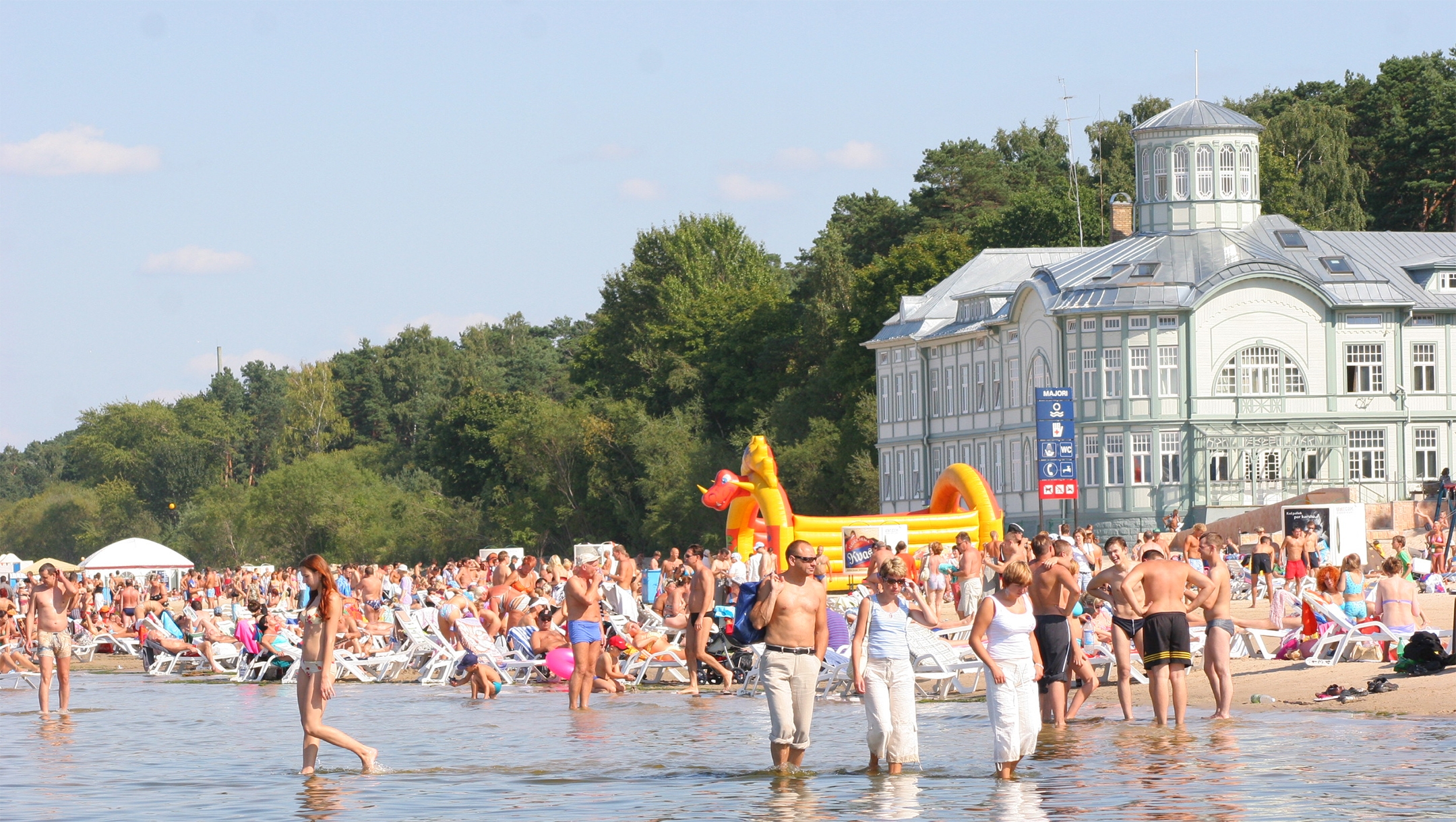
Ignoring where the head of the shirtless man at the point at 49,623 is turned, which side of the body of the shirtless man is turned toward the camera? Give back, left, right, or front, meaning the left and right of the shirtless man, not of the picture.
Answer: front

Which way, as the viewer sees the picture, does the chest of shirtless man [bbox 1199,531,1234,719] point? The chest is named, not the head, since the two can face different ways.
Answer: to the viewer's left

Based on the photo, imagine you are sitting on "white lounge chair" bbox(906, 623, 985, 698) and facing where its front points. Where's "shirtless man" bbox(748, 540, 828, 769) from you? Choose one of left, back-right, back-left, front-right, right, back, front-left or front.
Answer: front-right

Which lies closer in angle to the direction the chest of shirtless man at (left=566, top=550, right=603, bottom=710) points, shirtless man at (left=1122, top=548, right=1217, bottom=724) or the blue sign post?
the shirtless man

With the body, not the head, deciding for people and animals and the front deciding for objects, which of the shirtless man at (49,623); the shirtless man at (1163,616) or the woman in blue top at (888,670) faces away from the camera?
the shirtless man at (1163,616)

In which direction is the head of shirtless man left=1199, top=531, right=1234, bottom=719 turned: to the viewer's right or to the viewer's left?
to the viewer's left

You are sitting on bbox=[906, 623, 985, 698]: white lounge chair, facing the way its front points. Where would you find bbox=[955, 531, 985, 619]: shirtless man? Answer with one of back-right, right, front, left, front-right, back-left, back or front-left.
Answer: back-left

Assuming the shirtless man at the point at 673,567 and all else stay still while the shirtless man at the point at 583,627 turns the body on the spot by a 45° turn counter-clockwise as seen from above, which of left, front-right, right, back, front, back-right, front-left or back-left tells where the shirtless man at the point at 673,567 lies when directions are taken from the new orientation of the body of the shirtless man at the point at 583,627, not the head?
left

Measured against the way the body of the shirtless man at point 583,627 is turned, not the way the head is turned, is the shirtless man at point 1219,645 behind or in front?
in front

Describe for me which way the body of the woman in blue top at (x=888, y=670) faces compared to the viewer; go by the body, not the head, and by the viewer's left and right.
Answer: facing the viewer

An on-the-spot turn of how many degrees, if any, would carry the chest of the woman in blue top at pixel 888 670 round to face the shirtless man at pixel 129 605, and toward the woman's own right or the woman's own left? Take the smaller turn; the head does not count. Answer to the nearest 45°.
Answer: approximately 135° to the woman's own right

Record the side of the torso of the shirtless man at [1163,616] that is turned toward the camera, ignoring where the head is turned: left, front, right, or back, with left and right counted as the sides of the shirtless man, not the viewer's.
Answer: back

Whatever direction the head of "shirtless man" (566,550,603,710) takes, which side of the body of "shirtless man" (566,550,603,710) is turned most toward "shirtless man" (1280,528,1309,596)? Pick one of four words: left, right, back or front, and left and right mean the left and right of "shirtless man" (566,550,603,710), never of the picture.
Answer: left

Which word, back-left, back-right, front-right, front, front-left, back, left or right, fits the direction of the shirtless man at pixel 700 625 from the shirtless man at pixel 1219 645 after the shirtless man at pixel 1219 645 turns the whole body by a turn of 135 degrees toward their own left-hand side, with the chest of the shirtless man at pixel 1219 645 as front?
back
